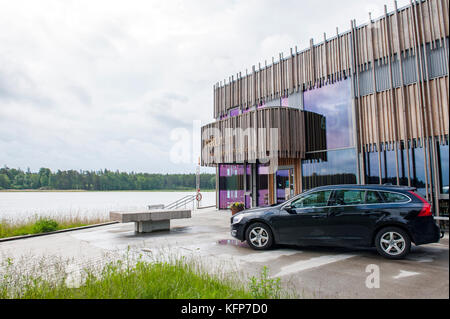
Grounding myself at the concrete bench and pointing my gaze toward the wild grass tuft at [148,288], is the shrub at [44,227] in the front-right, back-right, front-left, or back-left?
back-right

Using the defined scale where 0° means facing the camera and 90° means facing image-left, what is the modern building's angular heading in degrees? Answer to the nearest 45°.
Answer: approximately 45°

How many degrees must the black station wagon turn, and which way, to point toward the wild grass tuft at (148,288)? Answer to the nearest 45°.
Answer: approximately 45° to its left

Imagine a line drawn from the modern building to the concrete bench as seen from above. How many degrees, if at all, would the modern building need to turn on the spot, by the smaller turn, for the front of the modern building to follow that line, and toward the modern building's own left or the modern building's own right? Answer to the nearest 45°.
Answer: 0° — it already faces it

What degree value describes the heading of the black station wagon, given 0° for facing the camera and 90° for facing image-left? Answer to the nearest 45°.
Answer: approximately 90°

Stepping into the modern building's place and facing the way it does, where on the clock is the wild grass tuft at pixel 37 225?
The wild grass tuft is roughly at 1 o'clock from the modern building.

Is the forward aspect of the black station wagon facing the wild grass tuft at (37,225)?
yes

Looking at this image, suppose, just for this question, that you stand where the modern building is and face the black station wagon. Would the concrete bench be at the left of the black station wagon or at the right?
right

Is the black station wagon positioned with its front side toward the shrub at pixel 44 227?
yes
